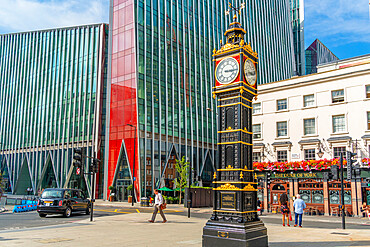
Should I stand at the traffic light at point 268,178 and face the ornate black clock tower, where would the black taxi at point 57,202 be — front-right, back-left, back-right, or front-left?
front-right

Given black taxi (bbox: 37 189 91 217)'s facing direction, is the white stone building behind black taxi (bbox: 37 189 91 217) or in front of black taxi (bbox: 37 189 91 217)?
in front

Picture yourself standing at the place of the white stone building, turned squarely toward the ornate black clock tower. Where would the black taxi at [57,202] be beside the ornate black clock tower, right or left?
right

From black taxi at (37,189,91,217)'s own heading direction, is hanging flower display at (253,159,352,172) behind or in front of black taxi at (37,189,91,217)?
in front
